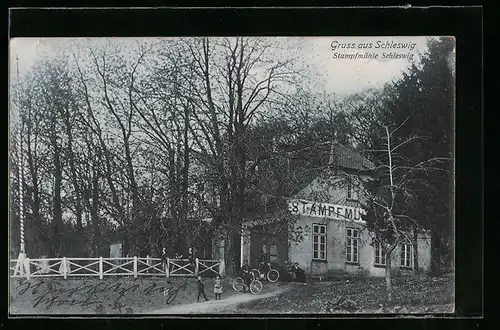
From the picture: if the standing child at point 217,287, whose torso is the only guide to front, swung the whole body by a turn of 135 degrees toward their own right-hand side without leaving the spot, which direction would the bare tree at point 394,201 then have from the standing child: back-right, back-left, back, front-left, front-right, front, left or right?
back-right

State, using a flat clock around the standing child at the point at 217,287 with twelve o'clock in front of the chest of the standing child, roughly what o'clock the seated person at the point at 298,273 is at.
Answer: The seated person is roughly at 9 o'clock from the standing child.

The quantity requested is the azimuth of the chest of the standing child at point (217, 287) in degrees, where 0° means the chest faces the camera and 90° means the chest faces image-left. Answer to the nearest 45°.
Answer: approximately 0°
